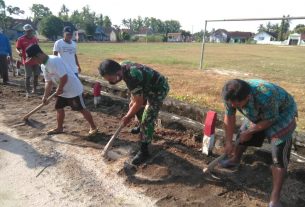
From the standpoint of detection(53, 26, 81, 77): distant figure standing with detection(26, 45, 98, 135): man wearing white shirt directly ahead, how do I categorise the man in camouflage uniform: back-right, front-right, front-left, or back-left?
front-left

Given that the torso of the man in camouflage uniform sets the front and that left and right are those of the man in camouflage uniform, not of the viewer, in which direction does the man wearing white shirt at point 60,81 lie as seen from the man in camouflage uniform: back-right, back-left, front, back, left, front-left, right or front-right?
front-right

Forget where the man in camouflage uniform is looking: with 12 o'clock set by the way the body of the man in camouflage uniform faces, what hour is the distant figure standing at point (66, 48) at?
The distant figure standing is roughly at 2 o'clock from the man in camouflage uniform.

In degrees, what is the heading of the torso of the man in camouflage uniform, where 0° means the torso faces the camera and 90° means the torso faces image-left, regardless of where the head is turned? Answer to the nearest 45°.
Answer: approximately 90°

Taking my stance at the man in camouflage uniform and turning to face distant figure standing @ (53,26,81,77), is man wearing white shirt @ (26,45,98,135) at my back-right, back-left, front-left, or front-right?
front-left

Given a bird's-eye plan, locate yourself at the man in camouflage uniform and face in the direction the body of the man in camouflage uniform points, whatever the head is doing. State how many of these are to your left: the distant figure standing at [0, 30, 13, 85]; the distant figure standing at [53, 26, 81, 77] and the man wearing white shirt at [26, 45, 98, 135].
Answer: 0

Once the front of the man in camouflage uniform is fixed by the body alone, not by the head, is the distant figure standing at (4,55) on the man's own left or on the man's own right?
on the man's own right
